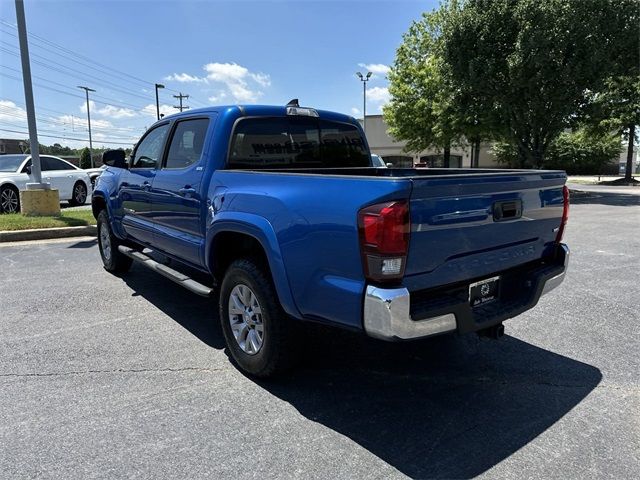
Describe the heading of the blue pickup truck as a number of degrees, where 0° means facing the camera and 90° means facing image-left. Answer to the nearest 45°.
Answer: approximately 135°

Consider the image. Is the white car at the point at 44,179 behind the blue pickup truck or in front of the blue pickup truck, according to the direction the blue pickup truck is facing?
in front

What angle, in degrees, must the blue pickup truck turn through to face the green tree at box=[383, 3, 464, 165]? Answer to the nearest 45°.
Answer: approximately 45° to its right

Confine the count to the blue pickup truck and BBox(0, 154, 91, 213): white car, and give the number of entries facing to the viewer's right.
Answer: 0

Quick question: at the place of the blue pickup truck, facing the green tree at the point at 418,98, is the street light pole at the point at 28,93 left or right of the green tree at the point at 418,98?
left

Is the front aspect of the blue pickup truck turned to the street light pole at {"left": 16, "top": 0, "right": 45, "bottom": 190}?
yes

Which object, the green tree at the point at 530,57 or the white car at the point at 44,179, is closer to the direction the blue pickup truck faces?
the white car

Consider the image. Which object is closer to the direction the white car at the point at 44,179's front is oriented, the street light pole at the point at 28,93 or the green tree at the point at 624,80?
the street light pole

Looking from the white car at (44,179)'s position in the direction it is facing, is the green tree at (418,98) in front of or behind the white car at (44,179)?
behind
